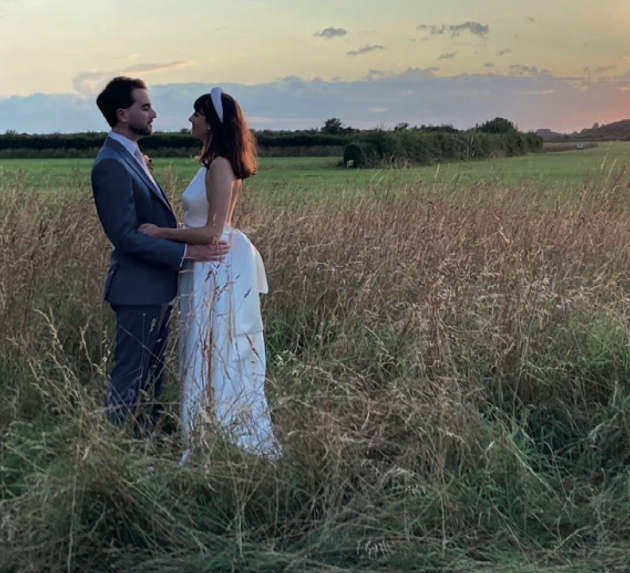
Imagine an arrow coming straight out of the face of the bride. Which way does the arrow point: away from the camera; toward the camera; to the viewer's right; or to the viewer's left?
to the viewer's left

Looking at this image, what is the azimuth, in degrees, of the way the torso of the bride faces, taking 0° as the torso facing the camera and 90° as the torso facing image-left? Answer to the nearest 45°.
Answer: approximately 90°

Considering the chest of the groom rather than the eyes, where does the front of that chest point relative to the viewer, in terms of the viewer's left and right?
facing to the right of the viewer

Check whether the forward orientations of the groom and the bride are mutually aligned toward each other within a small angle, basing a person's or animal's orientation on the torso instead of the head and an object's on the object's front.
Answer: yes

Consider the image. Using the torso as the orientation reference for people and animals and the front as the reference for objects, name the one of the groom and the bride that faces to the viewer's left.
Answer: the bride

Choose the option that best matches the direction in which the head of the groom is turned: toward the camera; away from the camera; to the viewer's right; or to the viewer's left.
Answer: to the viewer's right

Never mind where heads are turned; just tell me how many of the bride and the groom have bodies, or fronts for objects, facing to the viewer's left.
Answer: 1

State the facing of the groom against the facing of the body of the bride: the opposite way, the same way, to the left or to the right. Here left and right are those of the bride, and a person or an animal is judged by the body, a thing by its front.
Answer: the opposite way
